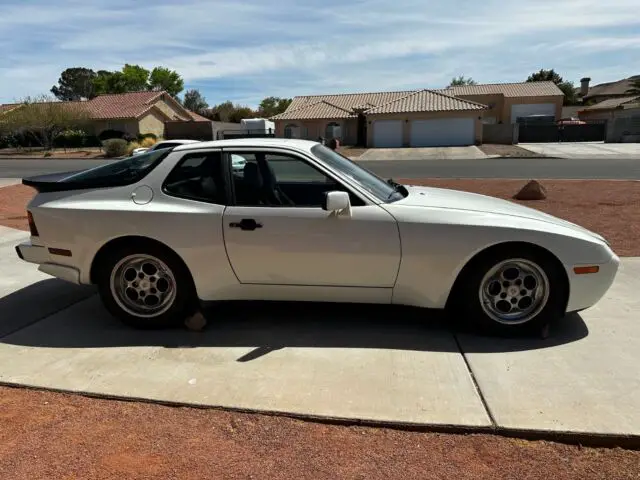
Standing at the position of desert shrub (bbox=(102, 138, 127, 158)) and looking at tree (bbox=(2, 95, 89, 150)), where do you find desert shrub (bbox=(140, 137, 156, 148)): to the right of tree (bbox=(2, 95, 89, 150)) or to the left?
right

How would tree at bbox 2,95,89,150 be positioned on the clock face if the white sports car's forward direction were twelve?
The tree is roughly at 8 o'clock from the white sports car.

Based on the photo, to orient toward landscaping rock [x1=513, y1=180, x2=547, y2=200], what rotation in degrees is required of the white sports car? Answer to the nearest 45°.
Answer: approximately 45° to its left

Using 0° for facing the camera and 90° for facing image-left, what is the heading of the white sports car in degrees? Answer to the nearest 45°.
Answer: approximately 270°

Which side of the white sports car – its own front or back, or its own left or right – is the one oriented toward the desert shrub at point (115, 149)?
left

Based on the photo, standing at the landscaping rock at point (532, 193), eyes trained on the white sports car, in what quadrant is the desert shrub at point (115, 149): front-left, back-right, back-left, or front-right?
back-right

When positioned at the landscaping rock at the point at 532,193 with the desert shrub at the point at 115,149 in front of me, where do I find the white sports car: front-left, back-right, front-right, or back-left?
back-left

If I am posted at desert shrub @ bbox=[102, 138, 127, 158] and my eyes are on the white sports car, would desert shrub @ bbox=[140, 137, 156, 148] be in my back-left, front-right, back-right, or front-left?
back-left

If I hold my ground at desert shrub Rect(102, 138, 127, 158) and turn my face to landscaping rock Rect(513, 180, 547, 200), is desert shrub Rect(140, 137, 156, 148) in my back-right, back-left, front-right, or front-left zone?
back-left
